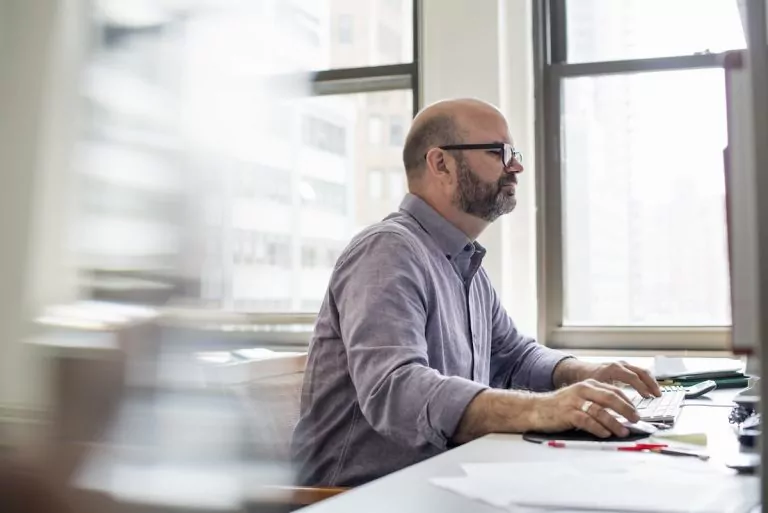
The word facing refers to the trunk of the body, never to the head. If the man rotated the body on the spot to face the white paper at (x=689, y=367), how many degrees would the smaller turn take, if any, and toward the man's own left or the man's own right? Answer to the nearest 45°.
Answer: approximately 45° to the man's own left

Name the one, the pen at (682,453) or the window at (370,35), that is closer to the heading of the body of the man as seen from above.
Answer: the pen

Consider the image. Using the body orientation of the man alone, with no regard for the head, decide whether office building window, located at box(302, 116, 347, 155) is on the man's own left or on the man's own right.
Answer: on the man's own left

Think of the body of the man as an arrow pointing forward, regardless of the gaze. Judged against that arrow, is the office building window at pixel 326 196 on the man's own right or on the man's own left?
on the man's own left

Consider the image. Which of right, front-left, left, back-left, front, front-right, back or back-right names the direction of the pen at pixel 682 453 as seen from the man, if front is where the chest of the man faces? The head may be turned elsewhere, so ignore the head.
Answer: front-right

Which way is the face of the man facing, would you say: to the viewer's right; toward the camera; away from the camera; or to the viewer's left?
to the viewer's right

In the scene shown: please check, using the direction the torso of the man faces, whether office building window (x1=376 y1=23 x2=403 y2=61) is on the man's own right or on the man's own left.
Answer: on the man's own left

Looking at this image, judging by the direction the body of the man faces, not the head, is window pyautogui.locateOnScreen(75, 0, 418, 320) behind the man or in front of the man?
behind

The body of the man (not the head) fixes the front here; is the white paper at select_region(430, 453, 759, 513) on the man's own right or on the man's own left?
on the man's own right

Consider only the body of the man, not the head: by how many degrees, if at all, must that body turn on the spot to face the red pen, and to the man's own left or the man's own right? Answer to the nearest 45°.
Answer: approximately 45° to the man's own right

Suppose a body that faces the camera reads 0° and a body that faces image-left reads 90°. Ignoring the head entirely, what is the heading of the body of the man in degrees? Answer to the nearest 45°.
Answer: approximately 270°

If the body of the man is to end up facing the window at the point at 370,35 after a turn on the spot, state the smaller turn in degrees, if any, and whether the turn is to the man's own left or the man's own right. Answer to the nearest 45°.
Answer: approximately 90° to the man's own left
